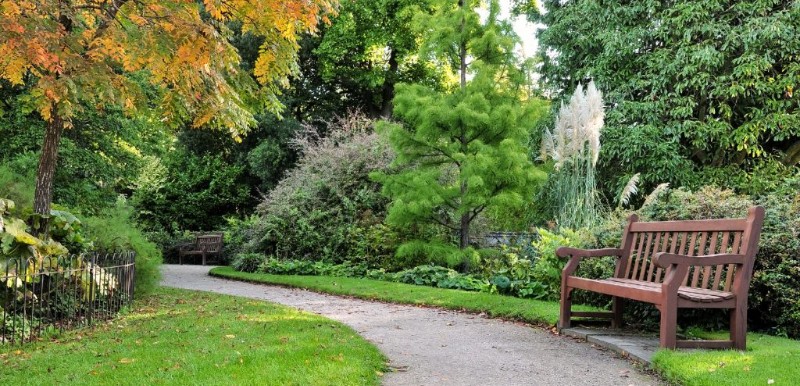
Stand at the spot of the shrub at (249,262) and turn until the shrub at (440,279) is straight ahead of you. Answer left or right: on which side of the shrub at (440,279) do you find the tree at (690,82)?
left

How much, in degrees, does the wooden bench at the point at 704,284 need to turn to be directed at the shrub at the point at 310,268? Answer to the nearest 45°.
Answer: approximately 90° to its right

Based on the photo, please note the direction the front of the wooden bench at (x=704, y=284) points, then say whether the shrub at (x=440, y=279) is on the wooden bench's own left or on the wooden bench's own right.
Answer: on the wooden bench's own right

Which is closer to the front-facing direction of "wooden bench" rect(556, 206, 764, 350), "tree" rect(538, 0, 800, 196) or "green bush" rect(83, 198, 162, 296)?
the green bush

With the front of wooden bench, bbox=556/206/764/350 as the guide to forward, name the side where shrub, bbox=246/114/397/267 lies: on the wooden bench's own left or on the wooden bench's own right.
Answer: on the wooden bench's own right

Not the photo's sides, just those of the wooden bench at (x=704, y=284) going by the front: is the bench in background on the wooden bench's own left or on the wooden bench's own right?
on the wooden bench's own right
